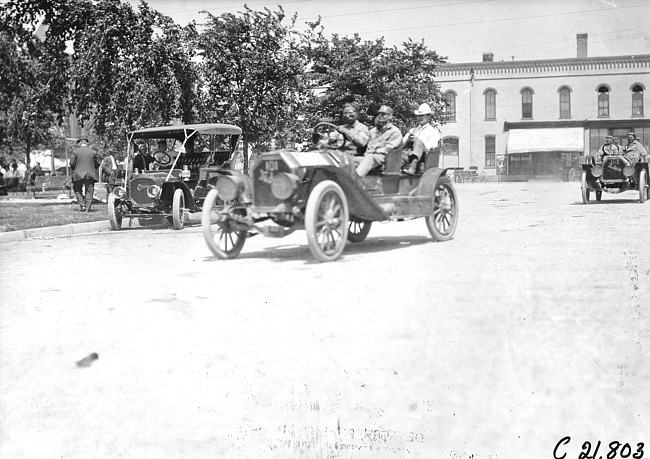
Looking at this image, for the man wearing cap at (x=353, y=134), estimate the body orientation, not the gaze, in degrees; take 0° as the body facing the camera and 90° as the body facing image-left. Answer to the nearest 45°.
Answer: approximately 45°

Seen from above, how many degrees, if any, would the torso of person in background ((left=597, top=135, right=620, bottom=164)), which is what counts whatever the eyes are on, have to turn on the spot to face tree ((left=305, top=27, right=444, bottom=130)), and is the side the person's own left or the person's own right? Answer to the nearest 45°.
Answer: approximately 135° to the person's own right

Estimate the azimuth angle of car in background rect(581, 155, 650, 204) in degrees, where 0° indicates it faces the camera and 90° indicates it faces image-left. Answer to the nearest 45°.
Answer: approximately 0°

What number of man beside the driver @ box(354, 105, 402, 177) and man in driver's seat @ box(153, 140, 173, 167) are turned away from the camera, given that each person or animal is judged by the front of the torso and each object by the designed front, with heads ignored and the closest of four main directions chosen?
0

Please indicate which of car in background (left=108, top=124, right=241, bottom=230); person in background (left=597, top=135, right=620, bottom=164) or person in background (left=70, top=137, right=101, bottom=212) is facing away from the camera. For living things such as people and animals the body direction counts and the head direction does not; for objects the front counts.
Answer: person in background (left=70, top=137, right=101, bottom=212)

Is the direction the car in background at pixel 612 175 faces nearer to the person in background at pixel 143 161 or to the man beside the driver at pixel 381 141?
the man beside the driver

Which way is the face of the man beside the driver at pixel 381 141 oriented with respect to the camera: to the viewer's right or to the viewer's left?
to the viewer's left

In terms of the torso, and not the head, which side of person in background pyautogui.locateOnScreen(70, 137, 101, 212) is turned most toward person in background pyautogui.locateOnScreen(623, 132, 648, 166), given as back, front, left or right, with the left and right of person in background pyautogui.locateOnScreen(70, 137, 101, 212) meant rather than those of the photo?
right

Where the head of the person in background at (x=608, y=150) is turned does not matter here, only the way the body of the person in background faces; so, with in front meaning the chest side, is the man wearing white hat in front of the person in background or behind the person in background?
in front
